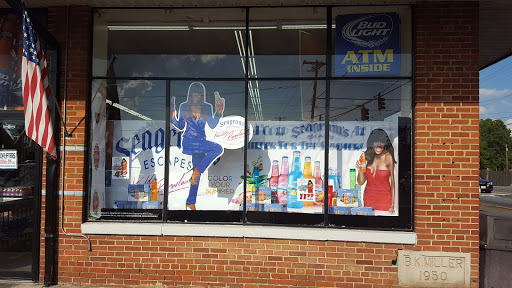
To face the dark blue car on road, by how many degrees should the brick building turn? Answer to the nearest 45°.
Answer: approximately 135° to its left

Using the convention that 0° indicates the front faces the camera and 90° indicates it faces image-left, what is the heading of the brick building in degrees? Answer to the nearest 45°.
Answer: approximately 0°
